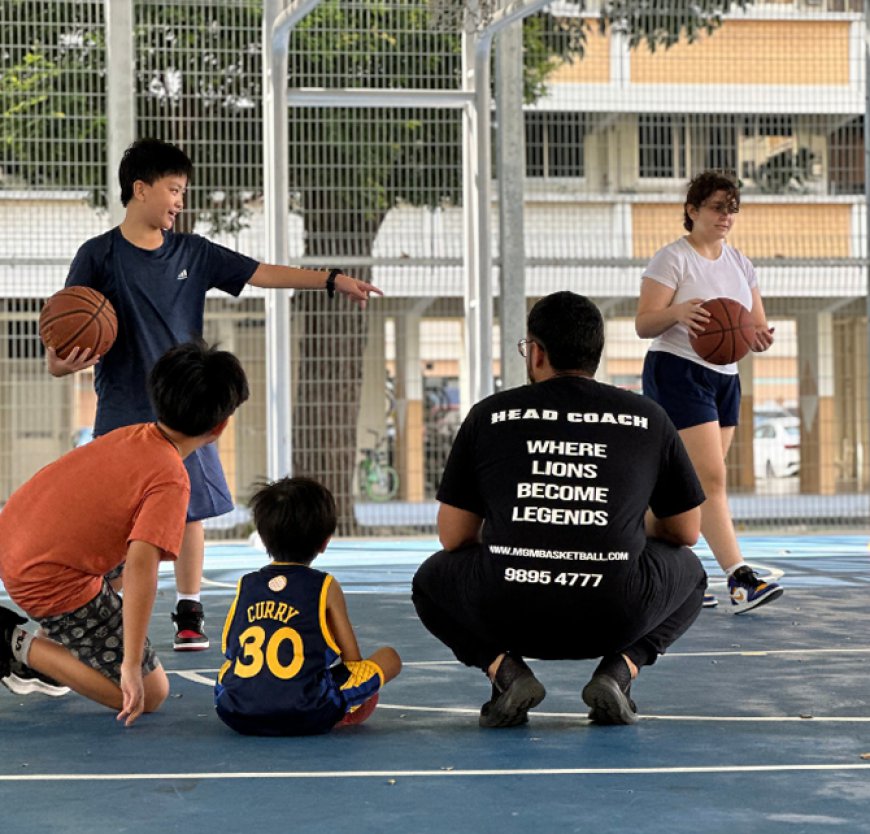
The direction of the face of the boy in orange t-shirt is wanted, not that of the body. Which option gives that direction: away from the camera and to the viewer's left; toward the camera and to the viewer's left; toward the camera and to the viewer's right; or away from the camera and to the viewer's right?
away from the camera and to the viewer's right

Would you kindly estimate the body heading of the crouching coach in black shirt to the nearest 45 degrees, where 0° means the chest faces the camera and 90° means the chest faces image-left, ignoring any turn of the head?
approximately 180°

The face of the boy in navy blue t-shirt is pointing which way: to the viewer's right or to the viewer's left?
to the viewer's right

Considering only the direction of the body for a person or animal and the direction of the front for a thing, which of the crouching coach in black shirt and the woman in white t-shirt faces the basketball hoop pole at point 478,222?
the crouching coach in black shirt

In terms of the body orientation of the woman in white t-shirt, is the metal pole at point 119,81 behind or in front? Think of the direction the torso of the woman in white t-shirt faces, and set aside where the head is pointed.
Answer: behind

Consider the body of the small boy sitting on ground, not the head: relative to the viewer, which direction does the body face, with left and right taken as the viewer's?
facing away from the viewer and to the right of the viewer

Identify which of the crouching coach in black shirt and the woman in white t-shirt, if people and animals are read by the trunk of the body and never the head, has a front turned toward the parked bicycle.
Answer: the crouching coach in black shirt

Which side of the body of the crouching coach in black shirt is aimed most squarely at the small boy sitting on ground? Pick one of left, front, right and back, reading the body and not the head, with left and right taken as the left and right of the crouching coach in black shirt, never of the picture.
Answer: left

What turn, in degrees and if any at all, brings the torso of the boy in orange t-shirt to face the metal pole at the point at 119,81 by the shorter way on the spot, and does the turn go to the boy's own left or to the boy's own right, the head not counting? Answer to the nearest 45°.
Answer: approximately 45° to the boy's own left

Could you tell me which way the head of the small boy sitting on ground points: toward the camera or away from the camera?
away from the camera

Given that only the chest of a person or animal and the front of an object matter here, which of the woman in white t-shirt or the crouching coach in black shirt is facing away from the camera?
the crouching coach in black shirt

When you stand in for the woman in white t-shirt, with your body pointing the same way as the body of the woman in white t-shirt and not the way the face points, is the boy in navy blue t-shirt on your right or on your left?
on your right

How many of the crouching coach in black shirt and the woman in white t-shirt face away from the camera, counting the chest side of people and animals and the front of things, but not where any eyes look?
1
